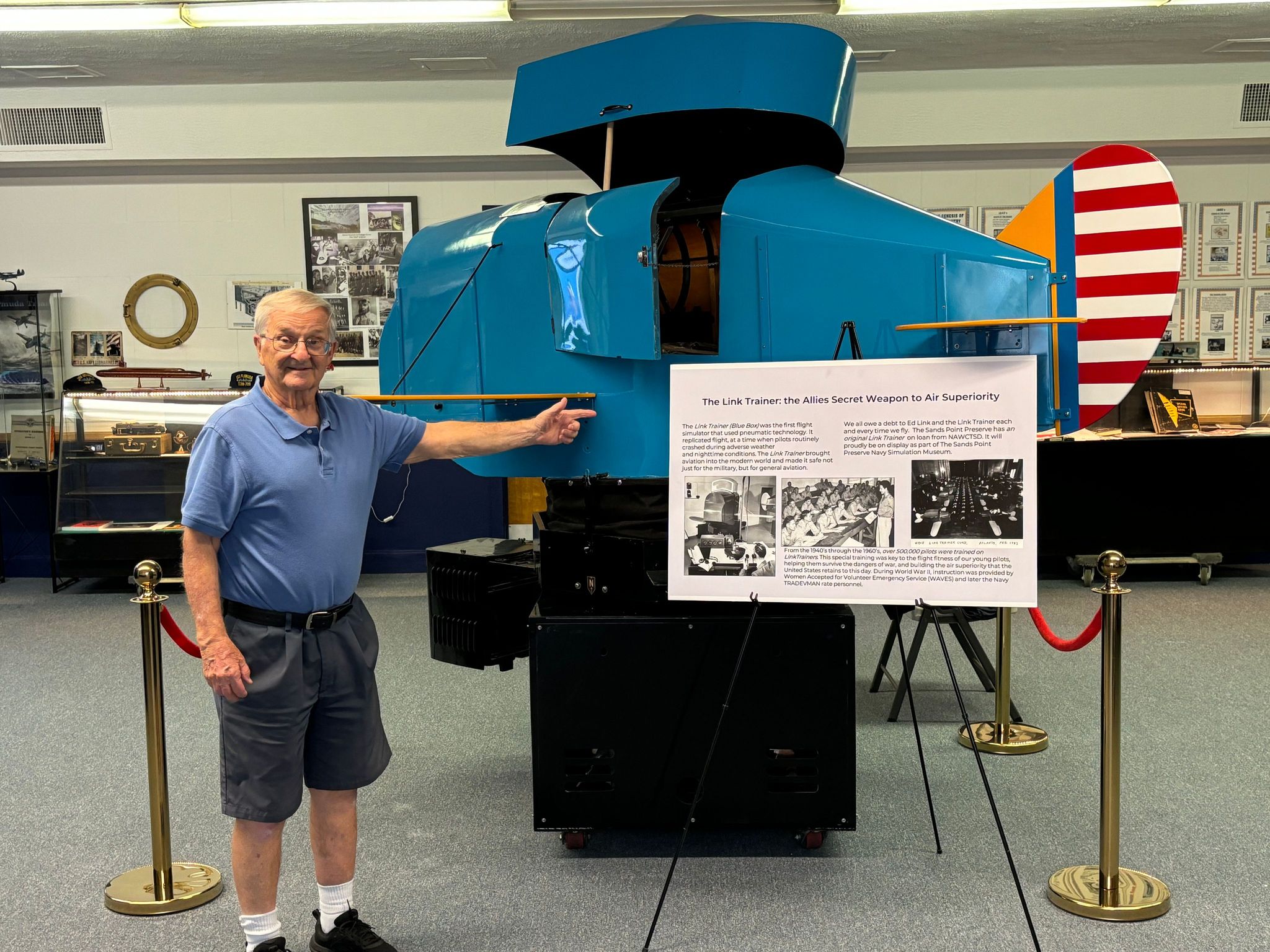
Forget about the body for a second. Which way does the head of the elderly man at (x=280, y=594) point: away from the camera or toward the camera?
toward the camera

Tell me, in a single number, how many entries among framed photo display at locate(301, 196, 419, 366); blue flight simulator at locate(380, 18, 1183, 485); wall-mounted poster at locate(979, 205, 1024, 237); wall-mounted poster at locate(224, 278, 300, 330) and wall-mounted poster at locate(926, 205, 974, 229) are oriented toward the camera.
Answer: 4

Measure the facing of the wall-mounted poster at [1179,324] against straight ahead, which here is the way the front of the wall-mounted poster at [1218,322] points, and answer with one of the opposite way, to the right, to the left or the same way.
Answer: the same way

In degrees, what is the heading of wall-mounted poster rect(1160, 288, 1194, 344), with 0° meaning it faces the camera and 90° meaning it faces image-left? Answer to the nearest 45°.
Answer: approximately 0°

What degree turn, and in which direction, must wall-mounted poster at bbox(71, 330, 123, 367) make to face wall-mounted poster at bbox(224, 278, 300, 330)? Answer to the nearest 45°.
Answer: approximately 45° to its left

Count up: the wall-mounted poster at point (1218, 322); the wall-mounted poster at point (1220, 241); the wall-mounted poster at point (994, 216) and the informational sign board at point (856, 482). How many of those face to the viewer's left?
0

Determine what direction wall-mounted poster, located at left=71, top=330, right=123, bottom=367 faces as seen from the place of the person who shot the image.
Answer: facing the viewer

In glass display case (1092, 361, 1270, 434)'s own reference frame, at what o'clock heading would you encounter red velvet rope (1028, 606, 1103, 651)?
The red velvet rope is roughly at 12 o'clock from the glass display case.

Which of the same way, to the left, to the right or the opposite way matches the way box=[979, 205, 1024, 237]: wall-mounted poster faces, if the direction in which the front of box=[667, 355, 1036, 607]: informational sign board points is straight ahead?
the same way

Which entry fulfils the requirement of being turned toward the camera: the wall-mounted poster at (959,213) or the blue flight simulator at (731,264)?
the wall-mounted poster

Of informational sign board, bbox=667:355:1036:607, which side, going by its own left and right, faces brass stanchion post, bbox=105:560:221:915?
right

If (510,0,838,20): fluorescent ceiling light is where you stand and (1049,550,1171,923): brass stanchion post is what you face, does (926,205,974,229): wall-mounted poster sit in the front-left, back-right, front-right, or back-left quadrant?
back-left

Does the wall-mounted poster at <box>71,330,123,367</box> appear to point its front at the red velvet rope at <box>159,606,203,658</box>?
yes

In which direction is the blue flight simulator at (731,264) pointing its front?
to the viewer's left

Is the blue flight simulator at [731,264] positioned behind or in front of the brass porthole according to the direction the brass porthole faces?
in front

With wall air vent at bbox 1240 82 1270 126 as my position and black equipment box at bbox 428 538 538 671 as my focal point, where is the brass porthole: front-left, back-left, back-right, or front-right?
front-right

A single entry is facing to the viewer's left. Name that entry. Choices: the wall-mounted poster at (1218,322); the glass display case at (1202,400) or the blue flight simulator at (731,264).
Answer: the blue flight simulator

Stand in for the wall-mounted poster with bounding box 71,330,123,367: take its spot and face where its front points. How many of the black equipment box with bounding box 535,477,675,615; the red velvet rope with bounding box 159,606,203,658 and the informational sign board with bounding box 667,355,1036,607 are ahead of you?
3

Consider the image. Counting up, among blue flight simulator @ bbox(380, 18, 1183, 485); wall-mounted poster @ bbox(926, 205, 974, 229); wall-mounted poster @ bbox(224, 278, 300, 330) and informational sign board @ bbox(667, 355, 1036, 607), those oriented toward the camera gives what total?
3

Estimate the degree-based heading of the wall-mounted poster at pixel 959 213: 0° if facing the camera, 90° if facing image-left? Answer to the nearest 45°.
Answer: approximately 0°
